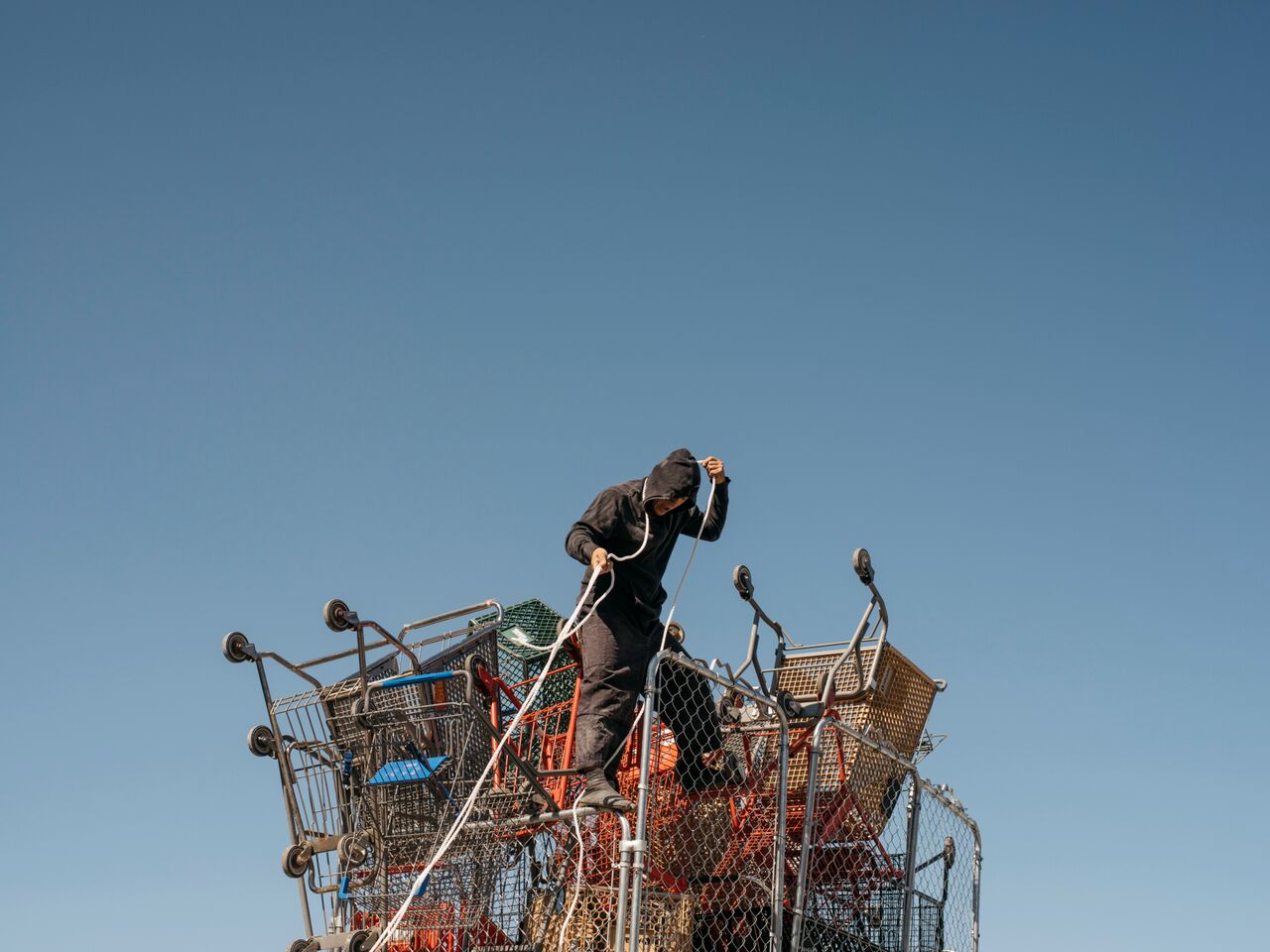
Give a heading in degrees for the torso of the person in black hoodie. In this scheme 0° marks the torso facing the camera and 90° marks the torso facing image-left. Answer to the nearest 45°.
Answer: approximately 315°
